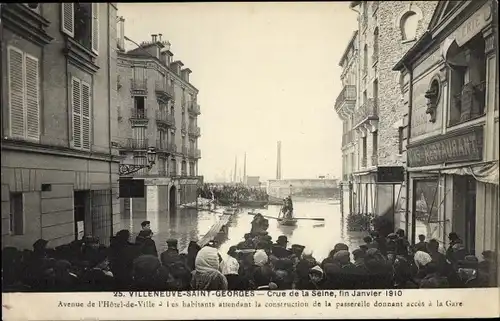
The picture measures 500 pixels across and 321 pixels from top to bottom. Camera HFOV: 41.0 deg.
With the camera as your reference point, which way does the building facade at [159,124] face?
facing the viewer and to the right of the viewer

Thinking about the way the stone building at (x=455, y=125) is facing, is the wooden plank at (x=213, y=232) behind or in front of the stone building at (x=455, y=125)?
in front

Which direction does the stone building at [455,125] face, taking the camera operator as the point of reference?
facing the viewer and to the left of the viewer
